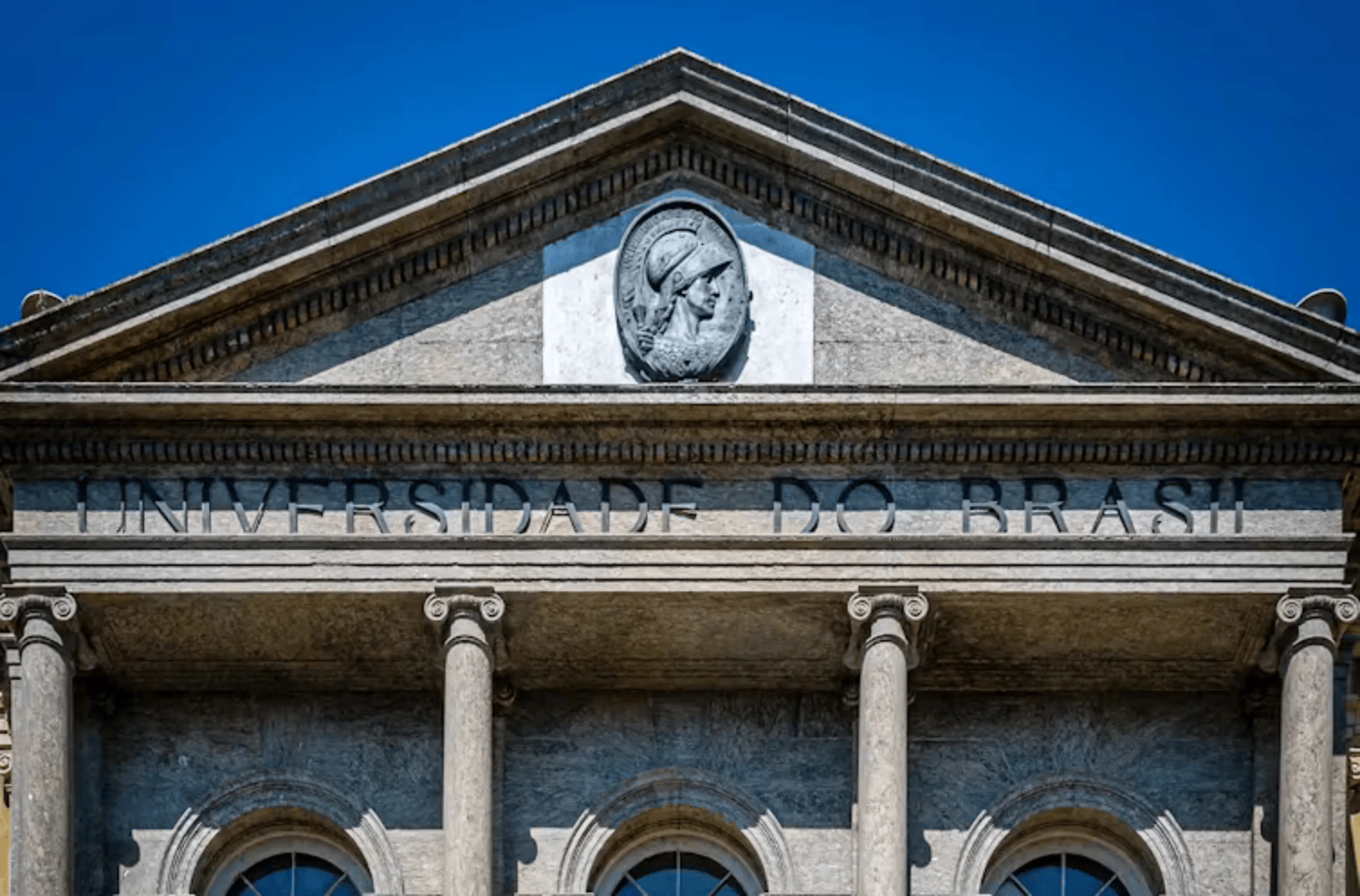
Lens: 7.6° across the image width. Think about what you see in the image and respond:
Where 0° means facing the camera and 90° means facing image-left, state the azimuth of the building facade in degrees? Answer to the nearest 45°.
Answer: approximately 0°
